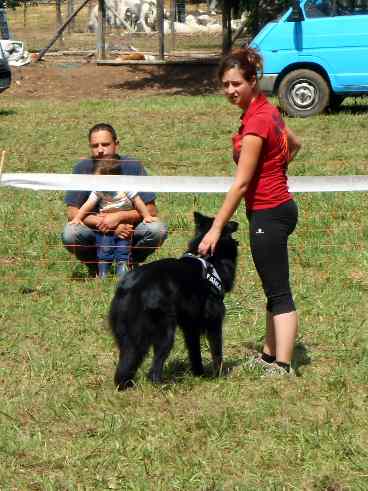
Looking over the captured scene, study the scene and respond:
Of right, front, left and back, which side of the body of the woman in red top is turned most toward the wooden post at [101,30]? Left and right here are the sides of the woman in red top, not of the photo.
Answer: right

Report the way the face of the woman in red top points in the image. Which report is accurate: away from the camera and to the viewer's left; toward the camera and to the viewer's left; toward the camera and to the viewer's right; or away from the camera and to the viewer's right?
toward the camera and to the viewer's left

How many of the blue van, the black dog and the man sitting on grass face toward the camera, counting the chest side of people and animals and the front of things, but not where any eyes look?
1

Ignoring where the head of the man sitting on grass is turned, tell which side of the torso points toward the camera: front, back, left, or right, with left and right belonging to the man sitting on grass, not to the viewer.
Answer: front

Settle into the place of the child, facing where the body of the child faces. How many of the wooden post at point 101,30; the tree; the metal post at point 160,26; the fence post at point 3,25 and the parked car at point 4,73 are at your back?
5

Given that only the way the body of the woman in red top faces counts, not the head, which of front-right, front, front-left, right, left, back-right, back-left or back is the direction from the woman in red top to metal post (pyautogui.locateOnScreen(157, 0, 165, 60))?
right

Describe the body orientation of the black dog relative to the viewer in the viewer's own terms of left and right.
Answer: facing away from the viewer and to the right of the viewer

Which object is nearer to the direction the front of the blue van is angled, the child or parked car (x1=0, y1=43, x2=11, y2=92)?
the parked car

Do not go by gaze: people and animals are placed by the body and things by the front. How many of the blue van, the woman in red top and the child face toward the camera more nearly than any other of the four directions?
1

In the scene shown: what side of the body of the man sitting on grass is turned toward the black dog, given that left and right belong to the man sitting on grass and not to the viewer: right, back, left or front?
front

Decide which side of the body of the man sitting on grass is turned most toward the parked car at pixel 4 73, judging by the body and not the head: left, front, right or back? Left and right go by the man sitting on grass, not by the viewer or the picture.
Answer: back

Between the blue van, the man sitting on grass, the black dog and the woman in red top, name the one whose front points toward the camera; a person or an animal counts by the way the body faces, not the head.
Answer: the man sitting on grass

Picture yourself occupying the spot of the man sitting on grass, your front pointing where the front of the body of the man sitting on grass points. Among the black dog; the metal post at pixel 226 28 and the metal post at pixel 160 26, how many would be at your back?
2

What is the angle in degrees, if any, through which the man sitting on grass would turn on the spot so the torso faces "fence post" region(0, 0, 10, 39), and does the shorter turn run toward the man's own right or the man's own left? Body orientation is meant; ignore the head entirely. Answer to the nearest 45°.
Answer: approximately 180°

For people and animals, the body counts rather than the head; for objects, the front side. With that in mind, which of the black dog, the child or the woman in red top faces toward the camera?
the child

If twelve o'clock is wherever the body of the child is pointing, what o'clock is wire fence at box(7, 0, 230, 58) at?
The wire fence is roughly at 6 o'clock from the child.

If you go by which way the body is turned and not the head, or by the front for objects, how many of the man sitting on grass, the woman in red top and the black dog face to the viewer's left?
1
